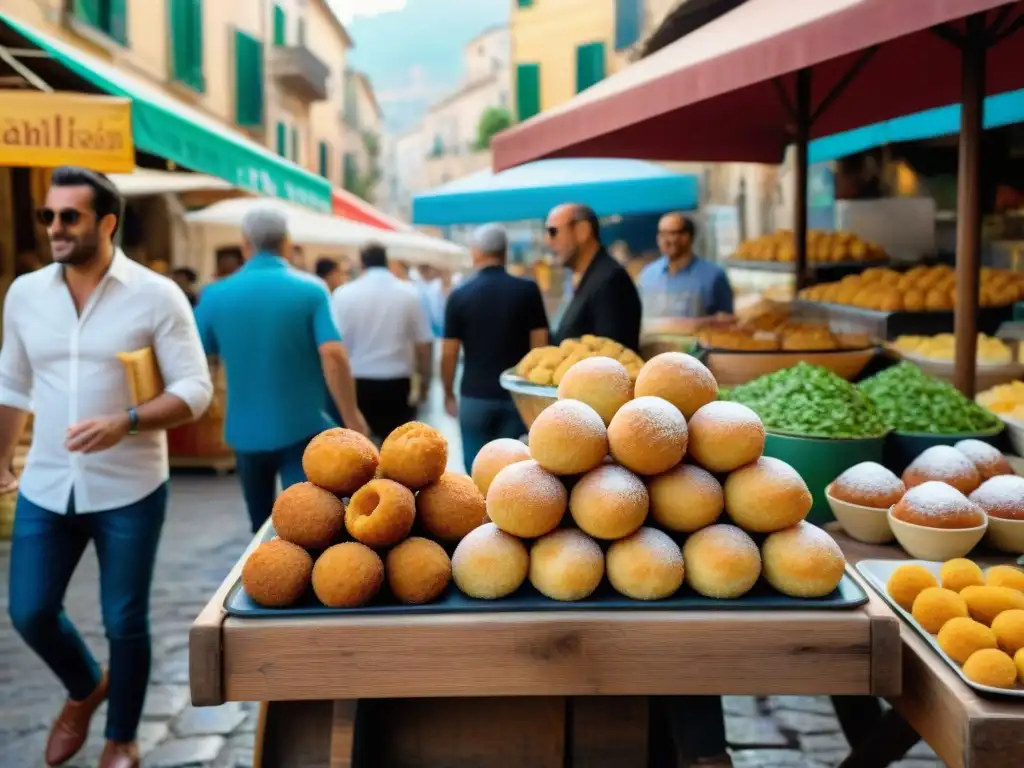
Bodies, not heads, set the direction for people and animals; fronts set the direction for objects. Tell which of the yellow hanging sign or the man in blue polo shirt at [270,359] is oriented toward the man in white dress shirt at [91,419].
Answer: the yellow hanging sign

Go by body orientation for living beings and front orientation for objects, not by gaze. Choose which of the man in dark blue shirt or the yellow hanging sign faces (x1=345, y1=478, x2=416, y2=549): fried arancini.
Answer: the yellow hanging sign

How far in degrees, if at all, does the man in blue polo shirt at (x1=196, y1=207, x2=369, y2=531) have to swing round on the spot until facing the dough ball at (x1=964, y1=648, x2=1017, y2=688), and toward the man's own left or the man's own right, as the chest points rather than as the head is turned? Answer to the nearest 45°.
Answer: approximately 180°

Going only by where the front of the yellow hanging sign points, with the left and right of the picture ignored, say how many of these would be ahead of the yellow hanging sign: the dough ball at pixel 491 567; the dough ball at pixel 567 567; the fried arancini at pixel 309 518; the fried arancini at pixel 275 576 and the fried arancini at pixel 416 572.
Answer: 5

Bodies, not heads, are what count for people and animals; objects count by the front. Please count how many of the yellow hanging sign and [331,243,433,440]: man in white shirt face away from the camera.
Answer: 1

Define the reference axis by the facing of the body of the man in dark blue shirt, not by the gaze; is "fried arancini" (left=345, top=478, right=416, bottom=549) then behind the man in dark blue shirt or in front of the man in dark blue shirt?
behind

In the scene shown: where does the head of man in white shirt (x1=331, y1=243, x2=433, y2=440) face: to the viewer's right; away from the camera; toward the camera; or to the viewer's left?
away from the camera

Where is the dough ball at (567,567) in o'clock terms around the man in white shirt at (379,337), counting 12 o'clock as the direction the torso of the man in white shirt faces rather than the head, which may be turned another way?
The dough ball is roughly at 6 o'clock from the man in white shirt.

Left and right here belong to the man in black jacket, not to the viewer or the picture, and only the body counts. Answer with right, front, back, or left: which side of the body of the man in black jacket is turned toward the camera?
left

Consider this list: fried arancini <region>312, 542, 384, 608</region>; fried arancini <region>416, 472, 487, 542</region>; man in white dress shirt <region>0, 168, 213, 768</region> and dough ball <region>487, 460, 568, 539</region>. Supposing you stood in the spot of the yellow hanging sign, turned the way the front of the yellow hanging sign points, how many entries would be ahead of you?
4

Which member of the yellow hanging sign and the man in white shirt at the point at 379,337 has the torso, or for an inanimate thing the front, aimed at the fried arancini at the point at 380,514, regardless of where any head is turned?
the yellow hanging sign

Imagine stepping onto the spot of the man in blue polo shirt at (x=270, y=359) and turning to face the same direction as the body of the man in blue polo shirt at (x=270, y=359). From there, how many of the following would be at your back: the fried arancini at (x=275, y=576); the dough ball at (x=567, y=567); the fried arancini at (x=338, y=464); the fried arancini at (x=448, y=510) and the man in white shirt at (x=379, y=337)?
4

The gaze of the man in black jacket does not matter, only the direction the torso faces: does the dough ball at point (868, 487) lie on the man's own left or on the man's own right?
on the man's own left

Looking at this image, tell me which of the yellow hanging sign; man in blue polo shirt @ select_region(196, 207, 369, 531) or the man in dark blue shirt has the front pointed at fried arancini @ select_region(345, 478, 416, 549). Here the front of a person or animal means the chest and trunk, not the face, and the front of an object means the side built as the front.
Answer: the yellow hanging sign

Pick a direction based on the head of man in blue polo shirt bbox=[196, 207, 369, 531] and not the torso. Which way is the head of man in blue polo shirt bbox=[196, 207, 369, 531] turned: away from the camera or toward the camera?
away from the camera

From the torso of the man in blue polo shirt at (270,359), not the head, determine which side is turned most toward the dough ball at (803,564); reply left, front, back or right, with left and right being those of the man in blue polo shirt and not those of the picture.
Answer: back

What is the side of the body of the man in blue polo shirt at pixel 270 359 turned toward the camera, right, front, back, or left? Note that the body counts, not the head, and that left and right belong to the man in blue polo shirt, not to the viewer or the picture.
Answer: back
